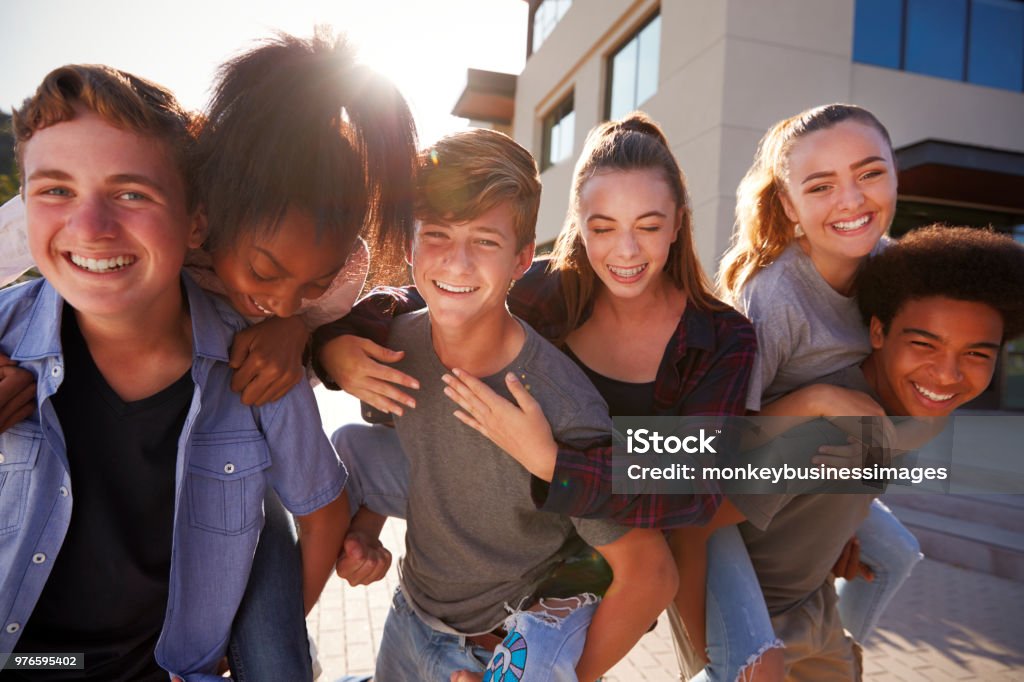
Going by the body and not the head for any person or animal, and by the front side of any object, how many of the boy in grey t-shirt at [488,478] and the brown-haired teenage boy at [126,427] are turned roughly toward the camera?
2

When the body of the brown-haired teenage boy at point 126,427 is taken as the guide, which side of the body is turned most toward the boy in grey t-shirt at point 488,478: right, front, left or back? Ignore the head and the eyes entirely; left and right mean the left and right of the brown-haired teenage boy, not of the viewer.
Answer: left

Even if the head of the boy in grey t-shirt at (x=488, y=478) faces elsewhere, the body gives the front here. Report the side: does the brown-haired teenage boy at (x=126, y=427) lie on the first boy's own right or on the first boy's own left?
on the first boy's own right

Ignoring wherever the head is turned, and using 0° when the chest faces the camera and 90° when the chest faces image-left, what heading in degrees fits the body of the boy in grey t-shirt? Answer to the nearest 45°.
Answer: approximately 0°
